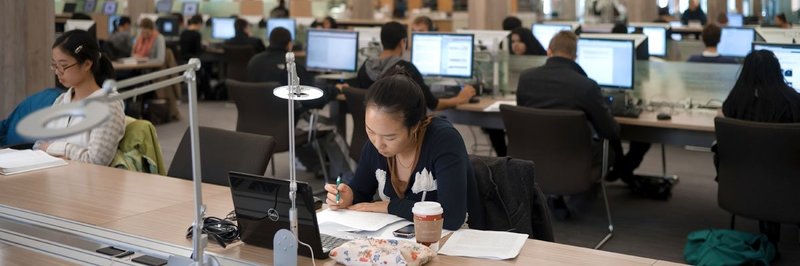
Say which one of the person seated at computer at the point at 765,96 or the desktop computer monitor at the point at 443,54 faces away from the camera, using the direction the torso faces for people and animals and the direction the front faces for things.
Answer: the person seated at computer

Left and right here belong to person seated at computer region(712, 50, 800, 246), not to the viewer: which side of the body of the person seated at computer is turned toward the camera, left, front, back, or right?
back

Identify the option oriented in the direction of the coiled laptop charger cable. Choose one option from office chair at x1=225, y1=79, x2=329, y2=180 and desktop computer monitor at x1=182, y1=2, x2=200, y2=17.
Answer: the desktop computer monitor

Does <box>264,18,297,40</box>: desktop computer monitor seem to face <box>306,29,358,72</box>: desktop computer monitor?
yes
